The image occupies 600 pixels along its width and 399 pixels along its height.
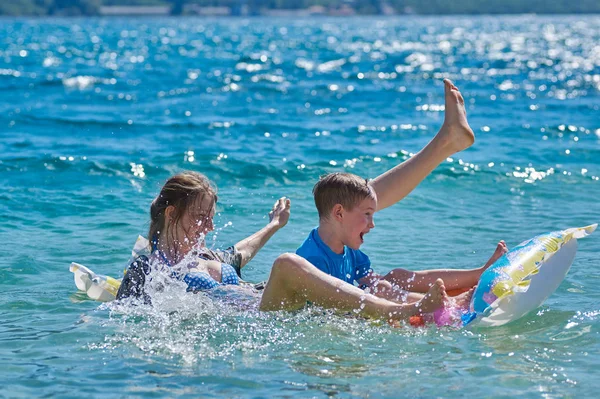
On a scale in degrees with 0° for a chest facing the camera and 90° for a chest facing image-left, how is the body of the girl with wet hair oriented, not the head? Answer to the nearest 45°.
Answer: approximately 270°
